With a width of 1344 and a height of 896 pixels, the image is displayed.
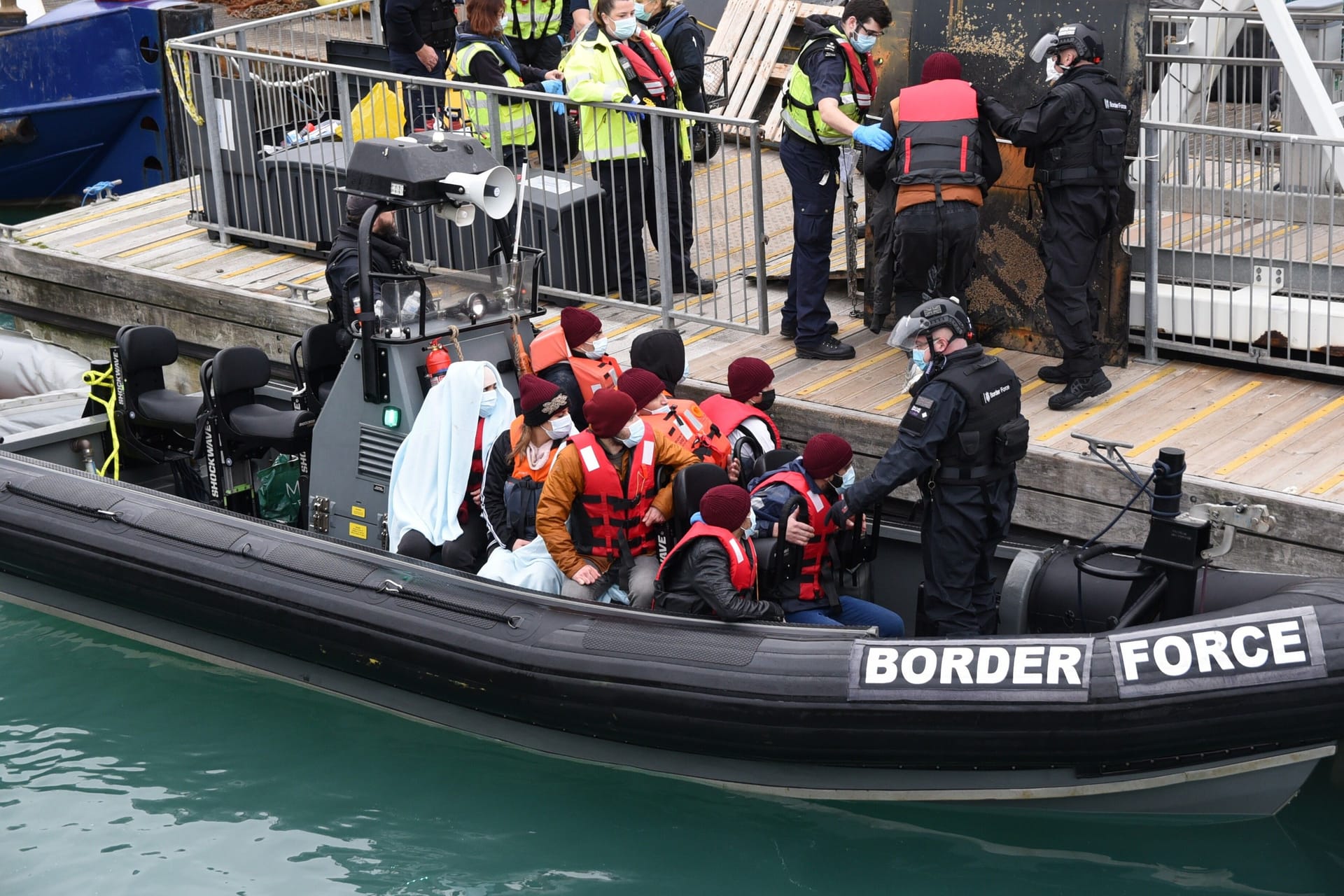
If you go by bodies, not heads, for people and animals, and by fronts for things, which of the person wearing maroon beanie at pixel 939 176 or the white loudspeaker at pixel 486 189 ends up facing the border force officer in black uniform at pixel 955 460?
the white loudspeaker

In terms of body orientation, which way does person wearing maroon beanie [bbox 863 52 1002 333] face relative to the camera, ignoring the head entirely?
away from the camera

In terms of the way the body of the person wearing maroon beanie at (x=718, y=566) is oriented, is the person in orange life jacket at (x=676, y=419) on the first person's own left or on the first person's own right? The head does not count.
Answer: on the first person's own left

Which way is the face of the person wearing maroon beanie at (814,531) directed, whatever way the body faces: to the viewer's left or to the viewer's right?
to the viewer's right

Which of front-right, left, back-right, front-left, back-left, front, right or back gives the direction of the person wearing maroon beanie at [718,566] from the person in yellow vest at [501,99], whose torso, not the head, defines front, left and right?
right

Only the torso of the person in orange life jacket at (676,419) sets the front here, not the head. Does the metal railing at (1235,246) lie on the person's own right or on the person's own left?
on the person's own left

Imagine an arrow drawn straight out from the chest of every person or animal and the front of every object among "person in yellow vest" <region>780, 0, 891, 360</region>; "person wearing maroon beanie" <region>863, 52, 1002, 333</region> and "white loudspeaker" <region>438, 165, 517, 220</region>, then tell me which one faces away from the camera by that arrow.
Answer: the person wearing maroon beanie

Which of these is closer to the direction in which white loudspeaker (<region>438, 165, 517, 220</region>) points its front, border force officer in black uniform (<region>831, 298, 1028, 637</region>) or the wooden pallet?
the border force officer in black uniform

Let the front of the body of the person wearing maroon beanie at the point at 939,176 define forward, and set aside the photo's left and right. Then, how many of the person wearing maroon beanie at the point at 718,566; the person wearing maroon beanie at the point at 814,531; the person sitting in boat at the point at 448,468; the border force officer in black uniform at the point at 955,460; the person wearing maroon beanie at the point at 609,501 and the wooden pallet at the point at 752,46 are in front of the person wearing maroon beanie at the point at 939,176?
1
